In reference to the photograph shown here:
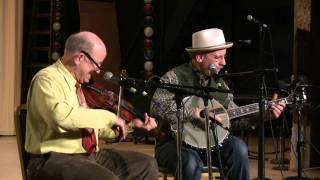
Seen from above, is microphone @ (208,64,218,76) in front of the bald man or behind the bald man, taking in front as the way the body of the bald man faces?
in front

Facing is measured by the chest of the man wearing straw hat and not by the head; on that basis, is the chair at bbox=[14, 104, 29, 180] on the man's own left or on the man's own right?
on the man's own right

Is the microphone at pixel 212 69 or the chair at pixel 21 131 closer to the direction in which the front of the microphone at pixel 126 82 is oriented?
the chair

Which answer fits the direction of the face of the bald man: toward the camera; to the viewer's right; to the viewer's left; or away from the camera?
to the viewer's right

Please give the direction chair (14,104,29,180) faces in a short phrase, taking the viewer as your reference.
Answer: facing to the right of the viewer

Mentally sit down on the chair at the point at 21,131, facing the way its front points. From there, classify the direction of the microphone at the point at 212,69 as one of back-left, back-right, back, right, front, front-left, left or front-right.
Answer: front

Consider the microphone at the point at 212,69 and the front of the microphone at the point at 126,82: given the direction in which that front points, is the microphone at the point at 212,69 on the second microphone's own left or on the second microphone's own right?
on the second microphone's own right

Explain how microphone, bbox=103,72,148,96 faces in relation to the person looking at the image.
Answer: facing to the left of the viewer

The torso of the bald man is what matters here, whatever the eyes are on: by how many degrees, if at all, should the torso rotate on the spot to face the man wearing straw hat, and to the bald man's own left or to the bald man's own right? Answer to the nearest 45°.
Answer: approximately 45° to the bald man's own left

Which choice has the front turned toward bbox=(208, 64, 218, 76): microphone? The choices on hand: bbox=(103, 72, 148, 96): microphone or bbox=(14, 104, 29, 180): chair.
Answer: the chair

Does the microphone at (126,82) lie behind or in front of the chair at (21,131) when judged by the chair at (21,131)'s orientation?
in front
